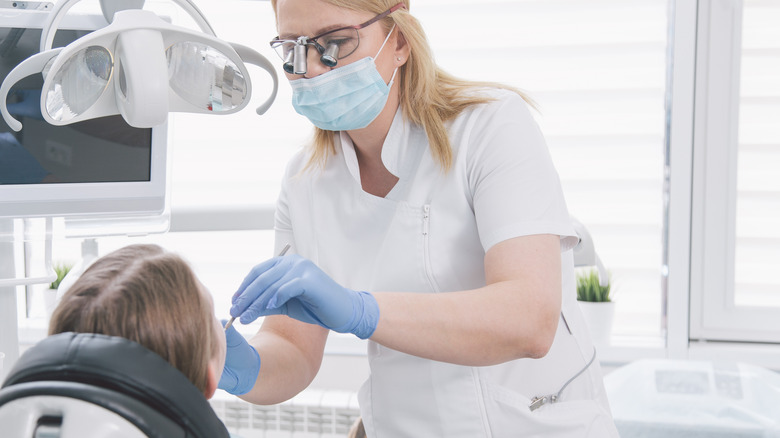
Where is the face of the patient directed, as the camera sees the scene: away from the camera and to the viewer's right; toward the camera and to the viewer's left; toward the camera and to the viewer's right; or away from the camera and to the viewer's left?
away from the camera and to the viewer's right

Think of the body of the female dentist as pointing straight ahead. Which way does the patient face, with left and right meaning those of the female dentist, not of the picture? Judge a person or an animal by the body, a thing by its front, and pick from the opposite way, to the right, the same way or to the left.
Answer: the opposite way

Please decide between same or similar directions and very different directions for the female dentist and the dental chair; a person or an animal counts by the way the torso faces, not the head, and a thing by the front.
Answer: very different directions

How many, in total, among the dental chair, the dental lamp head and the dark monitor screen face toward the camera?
2

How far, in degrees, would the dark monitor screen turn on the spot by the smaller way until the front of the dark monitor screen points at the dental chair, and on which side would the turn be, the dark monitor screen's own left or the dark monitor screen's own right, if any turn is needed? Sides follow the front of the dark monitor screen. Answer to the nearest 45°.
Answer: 0° — it already faces it

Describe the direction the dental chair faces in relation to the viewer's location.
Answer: facing away from the viewer and to the right of the viewer
